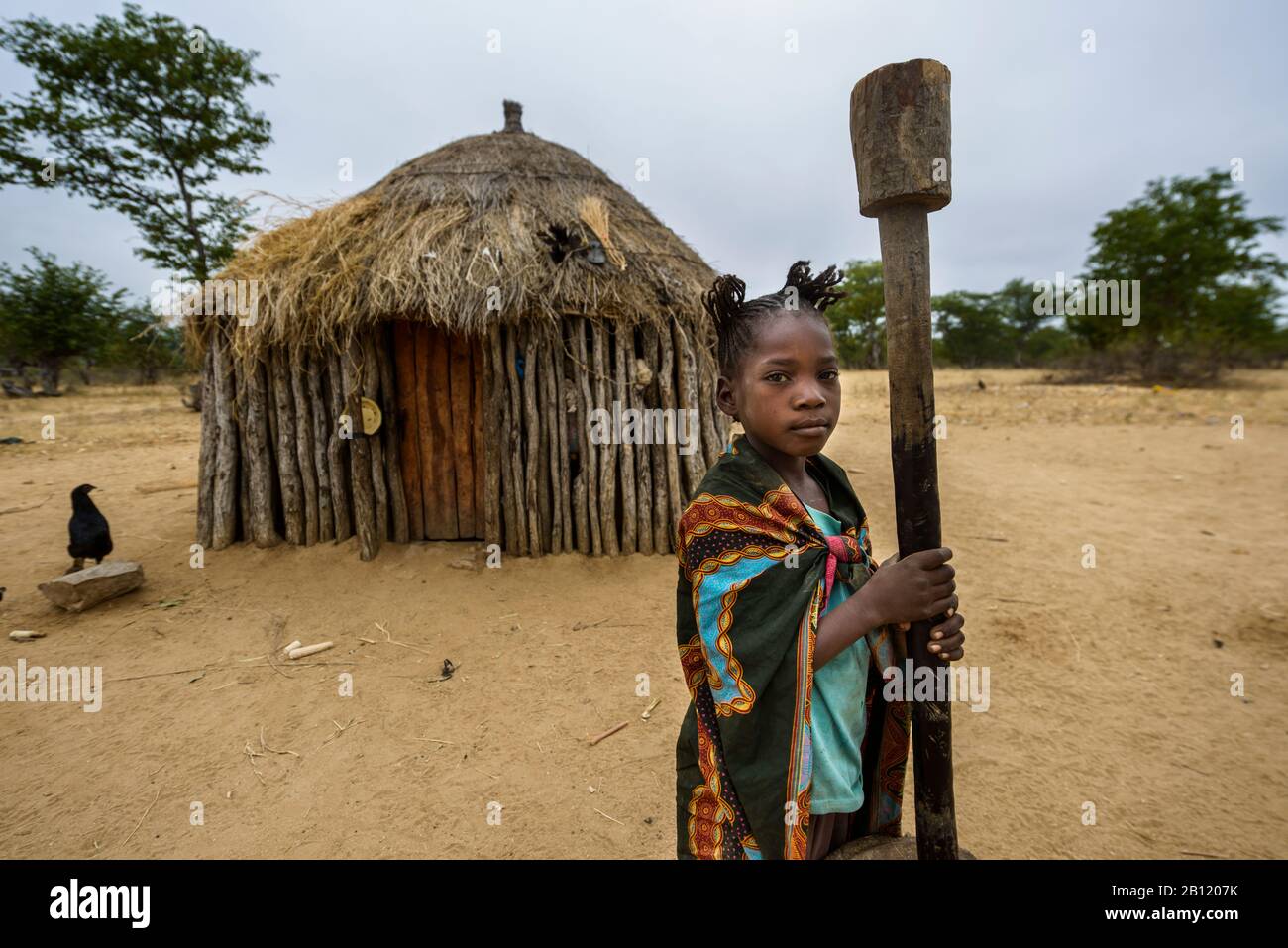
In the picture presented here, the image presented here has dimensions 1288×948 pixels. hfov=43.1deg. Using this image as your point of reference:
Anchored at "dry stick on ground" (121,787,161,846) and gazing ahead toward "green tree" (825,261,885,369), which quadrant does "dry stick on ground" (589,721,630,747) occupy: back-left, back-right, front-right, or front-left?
front-right

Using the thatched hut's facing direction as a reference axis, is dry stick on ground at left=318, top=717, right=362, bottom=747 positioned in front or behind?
in front

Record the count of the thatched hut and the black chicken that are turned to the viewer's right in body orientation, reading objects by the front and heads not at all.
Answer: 0

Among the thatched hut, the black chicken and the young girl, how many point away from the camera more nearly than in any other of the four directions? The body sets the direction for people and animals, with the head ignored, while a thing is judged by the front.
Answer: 0

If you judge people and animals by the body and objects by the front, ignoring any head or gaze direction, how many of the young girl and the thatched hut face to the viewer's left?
0

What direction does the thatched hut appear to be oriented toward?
toward the camera

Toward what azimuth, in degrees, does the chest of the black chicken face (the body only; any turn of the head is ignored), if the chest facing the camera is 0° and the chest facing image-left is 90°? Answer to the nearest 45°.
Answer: approximately 45°

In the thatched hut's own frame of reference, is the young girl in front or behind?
in front

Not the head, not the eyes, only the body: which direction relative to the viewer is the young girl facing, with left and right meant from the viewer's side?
facing the viewer and to the right of the viewer

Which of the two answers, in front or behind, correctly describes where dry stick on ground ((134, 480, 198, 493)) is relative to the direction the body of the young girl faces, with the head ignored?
behind
